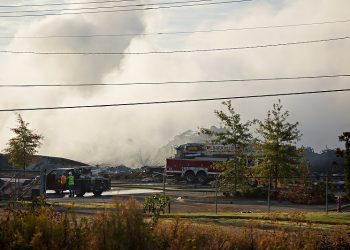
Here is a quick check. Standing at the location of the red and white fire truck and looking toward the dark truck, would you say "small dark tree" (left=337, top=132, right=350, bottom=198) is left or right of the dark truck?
left

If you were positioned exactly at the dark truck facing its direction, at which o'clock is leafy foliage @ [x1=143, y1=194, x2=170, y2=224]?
The leafy foliage is roughly at 3 o'clock from the dark truck.

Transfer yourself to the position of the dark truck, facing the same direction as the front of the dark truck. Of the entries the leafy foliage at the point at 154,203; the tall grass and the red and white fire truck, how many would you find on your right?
2

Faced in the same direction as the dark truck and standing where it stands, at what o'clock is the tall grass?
The tall grass is roughly at 3 o'clock from the dark truck.

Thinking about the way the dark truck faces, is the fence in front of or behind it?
in front

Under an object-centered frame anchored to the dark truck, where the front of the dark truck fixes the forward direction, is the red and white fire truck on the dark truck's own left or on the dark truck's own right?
on the dark truck's own left

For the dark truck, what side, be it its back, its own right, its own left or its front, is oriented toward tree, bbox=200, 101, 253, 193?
front
